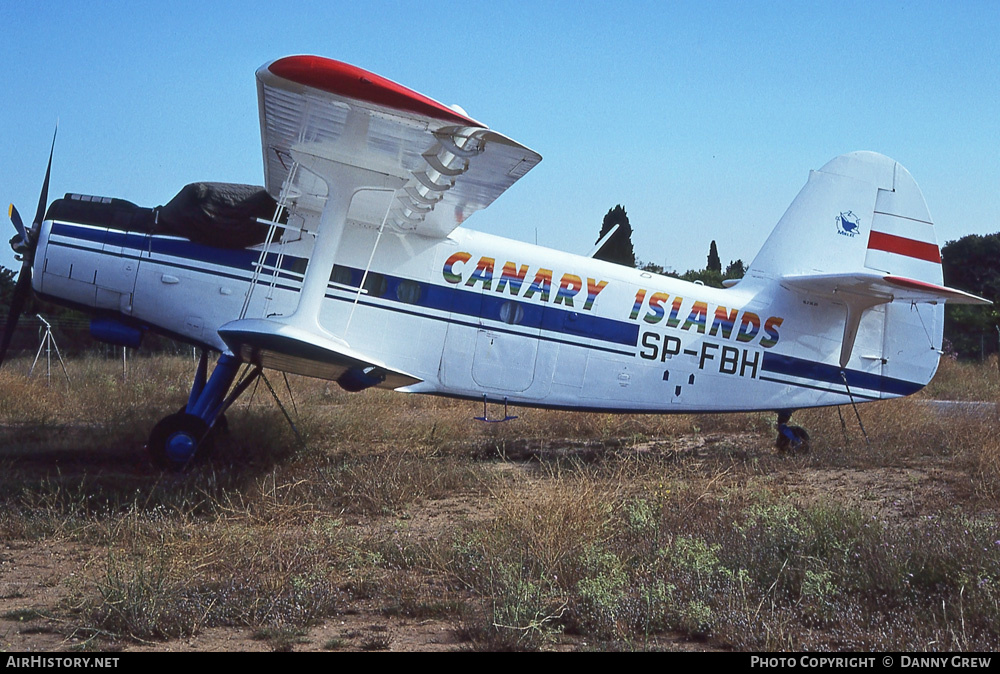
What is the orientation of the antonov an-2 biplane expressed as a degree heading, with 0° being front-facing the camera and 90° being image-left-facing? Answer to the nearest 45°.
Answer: approximately 90°
